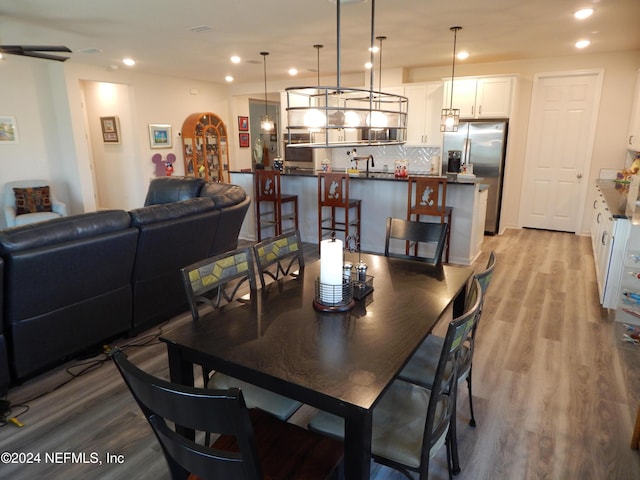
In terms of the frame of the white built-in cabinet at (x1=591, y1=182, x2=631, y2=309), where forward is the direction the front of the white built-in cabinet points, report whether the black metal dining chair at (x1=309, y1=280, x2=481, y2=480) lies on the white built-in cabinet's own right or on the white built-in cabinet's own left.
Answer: on the white built-in cabinet's own left

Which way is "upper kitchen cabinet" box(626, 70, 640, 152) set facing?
to the viewer's left

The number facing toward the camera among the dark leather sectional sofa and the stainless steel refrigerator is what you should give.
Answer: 1

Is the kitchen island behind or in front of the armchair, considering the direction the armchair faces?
in front

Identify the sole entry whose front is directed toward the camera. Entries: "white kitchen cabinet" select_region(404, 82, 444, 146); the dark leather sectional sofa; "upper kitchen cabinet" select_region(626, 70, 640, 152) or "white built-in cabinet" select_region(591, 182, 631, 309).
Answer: the white kitchen cabinet

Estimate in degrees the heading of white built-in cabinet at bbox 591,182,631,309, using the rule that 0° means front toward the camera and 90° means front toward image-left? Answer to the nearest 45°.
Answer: approximately 90°

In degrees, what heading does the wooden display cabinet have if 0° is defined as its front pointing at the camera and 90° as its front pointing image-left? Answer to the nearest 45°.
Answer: approximately 315°

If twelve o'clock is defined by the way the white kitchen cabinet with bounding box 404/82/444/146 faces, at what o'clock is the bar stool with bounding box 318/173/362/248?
The bar stool is roughly at 1 o'clock from the white kitchen cabinet.

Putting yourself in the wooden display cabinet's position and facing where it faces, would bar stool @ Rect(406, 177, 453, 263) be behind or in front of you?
in front

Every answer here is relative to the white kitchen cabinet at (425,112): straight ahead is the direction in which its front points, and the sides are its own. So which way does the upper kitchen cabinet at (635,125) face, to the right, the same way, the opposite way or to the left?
to the right

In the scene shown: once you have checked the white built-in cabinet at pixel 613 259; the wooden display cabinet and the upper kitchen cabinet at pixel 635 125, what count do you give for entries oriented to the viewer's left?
2

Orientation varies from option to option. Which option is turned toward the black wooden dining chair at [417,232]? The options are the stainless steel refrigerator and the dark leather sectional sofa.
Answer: the stainless steel refrigerator
